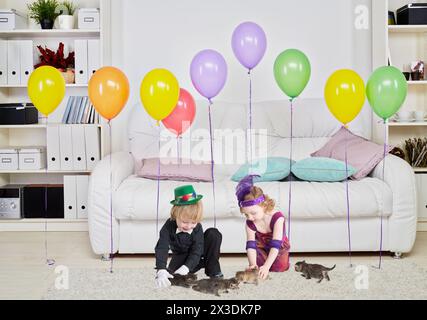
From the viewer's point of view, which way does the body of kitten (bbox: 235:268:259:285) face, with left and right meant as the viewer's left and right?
facing to the left of the viewer

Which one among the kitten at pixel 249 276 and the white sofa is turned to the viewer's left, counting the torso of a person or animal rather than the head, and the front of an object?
the kitten

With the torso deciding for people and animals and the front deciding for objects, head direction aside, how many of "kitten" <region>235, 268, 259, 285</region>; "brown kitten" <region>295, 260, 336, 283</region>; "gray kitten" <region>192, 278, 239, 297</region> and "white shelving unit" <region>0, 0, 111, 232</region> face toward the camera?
1

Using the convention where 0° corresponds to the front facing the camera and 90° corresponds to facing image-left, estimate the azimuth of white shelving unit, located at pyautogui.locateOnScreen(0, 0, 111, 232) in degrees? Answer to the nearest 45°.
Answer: approximately 0°

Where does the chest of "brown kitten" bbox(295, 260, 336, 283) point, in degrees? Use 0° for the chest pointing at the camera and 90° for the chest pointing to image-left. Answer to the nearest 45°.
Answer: approximately 90°
